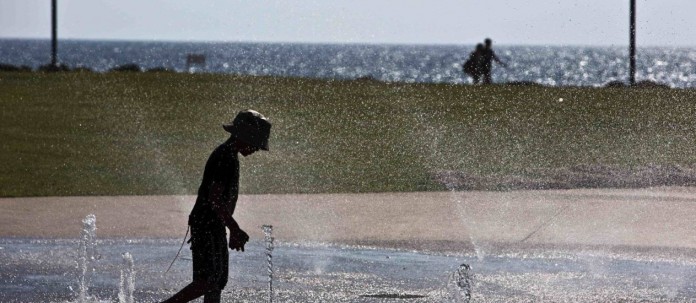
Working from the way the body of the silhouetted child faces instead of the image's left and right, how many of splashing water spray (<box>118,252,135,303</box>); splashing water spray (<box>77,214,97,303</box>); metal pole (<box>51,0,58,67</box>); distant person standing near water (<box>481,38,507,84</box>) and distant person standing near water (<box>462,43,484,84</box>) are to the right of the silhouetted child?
0

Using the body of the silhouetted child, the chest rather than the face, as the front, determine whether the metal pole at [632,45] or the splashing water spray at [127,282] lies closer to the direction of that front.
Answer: the metal pole

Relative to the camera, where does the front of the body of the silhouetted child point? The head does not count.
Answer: to the viewer's right

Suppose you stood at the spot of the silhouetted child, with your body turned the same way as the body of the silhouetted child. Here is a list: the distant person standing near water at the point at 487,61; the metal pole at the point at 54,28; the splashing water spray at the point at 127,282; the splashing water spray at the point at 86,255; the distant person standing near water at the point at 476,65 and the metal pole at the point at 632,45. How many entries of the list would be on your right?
0

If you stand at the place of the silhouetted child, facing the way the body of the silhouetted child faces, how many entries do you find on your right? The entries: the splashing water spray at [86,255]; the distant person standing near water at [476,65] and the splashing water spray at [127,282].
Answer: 0

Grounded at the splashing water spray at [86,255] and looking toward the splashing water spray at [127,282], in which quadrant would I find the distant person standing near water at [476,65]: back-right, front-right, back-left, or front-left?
back-left

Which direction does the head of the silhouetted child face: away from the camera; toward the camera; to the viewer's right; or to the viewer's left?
to the viewer's right

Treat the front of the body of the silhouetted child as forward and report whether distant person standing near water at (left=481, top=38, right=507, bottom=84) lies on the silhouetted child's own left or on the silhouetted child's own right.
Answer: on the silhouetted child's own left

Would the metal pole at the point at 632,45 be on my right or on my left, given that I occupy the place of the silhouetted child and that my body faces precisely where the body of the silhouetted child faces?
on my left

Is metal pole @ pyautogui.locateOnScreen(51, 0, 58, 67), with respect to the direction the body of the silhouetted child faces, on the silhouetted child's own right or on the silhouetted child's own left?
on the silhouetted child's own left

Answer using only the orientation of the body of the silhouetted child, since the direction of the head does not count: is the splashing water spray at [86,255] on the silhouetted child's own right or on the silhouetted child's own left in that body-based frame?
on the silhouetted child's own left

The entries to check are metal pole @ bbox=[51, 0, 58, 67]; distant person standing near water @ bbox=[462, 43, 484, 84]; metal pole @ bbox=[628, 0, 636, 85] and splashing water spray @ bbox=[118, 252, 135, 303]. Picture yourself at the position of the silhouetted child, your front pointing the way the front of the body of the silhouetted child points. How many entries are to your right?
0

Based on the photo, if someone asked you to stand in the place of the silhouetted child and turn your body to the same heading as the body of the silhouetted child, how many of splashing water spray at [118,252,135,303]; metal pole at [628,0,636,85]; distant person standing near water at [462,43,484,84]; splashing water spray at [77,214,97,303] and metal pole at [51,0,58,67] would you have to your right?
0

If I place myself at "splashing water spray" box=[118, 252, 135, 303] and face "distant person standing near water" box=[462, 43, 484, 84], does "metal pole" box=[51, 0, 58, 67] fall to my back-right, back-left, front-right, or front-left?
front-left

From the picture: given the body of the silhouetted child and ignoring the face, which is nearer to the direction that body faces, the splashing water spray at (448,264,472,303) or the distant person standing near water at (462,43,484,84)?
the splashing water spray
